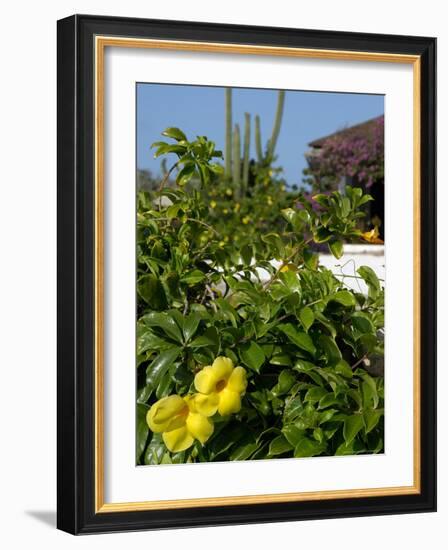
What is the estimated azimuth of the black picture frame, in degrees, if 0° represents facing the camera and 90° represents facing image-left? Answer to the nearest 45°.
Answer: approximately 315°
